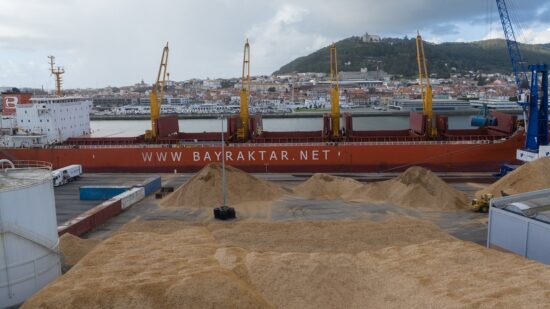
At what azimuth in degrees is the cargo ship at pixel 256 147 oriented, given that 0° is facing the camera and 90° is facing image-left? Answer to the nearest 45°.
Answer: approximately 270°

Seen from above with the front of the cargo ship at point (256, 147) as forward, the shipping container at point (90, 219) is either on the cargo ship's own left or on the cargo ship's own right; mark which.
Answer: on the cargo ship's own right

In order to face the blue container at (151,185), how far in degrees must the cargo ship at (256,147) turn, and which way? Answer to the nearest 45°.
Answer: approximately 135° to its right

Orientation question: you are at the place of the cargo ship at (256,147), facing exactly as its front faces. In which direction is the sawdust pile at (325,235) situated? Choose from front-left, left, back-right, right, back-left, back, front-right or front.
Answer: right

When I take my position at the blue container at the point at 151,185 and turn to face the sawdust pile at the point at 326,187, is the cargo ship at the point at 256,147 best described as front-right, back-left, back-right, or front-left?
front-left

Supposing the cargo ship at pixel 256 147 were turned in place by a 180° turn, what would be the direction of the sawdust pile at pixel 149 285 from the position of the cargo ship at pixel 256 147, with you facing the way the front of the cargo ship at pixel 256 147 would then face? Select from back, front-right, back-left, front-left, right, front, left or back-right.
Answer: left

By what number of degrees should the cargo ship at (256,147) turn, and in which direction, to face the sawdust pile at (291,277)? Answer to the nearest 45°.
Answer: approximately 90° to its right

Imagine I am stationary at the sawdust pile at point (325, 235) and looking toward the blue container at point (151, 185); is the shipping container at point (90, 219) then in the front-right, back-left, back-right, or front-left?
front-left

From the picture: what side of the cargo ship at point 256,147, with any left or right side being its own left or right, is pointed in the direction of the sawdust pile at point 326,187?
right

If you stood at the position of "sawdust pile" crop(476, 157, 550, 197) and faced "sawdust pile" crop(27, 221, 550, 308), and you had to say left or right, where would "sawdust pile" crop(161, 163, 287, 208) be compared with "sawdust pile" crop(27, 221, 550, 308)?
right

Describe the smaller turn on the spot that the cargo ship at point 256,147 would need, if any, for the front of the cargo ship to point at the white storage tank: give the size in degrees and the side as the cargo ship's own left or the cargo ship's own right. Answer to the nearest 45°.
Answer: approximately 90° to the cargo ship's own right

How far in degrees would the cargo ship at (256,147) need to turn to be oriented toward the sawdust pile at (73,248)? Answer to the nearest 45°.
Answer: approximately 90° to its right
